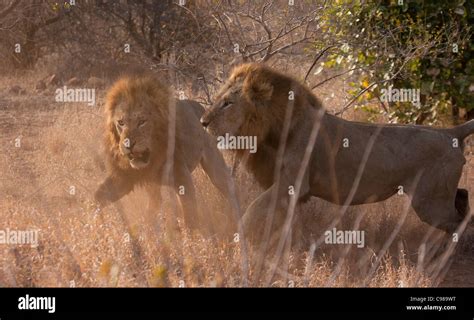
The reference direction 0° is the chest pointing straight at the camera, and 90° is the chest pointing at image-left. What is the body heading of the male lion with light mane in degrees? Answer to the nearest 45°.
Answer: approximately 45°

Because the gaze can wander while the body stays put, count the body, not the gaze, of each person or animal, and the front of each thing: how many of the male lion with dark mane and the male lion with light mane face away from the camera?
0

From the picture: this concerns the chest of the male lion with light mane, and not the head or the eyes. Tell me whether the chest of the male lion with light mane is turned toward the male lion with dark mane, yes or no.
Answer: no

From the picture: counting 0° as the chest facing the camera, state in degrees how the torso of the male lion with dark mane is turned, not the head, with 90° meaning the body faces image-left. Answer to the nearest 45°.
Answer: approximately 90°

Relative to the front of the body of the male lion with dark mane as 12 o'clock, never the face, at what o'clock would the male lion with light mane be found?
The male lion with light mane is roughly at 12 o'clock from the male lion with dark mane.
